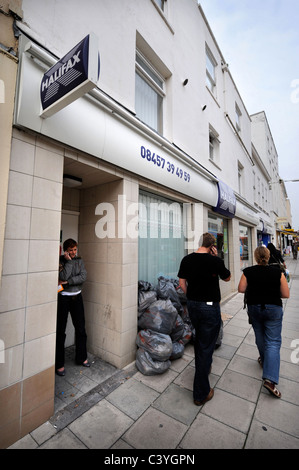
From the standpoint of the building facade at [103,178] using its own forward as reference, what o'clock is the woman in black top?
The woman in black top is roughly at 11 o'clock from the building facade.

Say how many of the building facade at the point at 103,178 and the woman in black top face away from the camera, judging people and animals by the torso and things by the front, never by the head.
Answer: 1

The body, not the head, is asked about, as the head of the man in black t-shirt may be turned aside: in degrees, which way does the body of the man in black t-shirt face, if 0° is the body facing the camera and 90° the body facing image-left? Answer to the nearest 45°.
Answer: approximately 180°

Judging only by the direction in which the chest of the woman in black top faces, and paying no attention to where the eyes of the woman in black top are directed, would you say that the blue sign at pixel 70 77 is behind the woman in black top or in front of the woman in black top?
behind

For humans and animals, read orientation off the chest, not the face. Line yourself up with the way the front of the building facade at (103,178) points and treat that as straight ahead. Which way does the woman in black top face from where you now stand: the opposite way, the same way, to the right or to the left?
to the left

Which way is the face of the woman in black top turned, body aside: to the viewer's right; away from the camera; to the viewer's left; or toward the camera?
away from the camera

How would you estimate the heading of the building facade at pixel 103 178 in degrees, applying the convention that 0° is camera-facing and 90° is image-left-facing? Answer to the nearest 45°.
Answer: approximately 315°

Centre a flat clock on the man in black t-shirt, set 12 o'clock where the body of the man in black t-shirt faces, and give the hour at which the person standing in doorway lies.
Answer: The person standing in doorway is roughly at 9 o'clock from the man in black t-shirt.

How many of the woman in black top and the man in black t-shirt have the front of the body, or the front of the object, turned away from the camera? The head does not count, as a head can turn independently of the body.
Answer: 2

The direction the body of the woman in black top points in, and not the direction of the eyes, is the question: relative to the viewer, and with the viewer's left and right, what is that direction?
facing away from the viewer

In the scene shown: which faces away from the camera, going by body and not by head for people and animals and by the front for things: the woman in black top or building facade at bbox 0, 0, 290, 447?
the woman in black top
